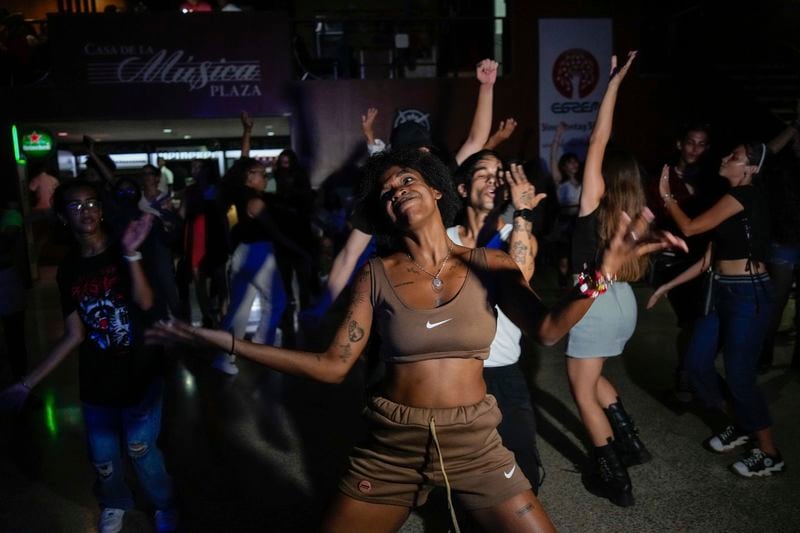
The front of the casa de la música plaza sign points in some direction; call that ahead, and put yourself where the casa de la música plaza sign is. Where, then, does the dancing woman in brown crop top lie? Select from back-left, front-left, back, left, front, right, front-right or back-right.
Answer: front

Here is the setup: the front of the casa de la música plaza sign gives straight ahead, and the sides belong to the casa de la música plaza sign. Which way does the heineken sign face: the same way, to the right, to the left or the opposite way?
the same way

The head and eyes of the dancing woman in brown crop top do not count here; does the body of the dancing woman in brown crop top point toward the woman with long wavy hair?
no

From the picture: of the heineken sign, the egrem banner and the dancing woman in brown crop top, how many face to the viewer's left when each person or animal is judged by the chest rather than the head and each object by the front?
0

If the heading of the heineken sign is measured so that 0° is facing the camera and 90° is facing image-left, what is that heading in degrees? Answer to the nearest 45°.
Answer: approximately 0°

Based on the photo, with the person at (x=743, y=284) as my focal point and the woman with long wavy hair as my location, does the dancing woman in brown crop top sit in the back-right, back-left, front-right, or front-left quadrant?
back-right

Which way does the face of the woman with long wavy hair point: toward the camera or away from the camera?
away from the camera

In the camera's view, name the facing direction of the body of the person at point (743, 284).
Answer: to the viewer's left

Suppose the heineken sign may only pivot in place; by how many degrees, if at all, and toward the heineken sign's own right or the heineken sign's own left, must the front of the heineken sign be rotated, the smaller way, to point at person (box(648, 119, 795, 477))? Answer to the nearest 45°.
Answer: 0° — it already faces them

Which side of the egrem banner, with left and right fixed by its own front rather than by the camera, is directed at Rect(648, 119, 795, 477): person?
front

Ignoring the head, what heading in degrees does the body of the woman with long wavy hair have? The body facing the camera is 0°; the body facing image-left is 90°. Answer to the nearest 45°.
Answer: approximately 135°

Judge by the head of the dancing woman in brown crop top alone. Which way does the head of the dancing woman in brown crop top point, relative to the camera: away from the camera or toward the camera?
toward the camera

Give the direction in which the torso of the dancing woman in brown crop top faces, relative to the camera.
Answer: toward the camera

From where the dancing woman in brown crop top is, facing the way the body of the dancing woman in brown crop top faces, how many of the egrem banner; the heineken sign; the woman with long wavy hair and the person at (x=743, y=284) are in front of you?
0

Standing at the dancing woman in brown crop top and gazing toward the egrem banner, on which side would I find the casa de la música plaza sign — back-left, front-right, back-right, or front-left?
front-left

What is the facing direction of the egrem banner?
toward the camera
